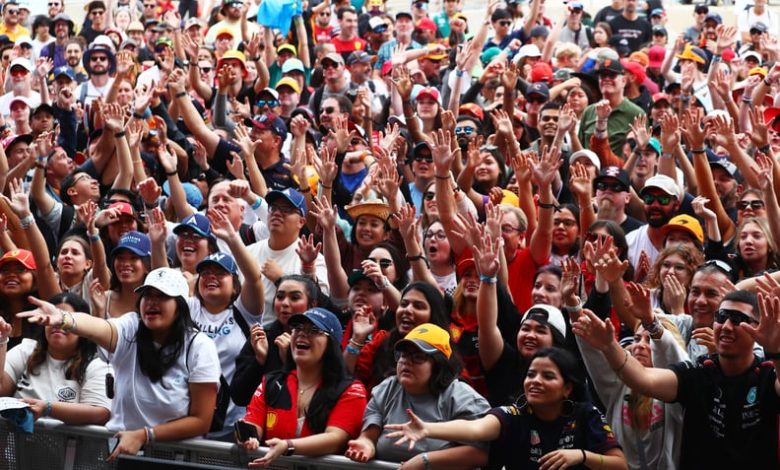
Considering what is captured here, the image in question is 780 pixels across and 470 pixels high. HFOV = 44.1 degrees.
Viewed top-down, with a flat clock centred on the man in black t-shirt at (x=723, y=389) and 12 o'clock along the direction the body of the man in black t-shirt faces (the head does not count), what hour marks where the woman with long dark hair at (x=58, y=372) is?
The woman with long dark hair is roughly at 3 o'clock from the man in black t-shirt.

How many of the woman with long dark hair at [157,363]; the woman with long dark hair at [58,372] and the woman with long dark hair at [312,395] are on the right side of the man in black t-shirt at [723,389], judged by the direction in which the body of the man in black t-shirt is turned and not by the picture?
3

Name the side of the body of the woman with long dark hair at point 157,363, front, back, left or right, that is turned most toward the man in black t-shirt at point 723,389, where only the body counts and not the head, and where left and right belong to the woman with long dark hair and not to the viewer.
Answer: left

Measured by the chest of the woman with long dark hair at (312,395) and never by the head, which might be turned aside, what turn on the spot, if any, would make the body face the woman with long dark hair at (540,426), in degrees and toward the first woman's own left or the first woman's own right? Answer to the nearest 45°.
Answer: approximately 90° to the first woman's own left

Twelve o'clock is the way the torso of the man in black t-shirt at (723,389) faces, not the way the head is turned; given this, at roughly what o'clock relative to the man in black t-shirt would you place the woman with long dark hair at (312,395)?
The woman with long dark hair is roughly at 3 o'clock from the man in black t-shirt.

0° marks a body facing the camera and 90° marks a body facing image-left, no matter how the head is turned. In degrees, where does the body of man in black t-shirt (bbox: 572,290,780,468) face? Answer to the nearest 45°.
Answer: approximately 0°

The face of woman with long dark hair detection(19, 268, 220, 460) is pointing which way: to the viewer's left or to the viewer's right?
to the viewer's left

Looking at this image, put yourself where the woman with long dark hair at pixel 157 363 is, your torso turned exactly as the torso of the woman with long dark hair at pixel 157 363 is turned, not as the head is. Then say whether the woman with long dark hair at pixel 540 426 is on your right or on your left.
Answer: on your left
